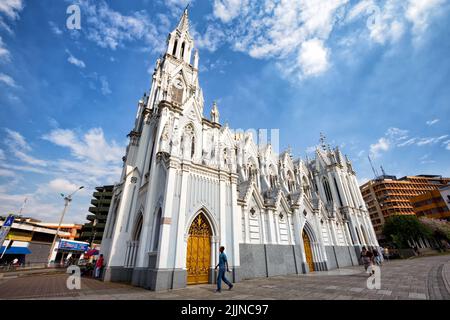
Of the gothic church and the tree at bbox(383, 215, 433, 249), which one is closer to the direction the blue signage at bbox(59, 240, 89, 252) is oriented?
the gothic church

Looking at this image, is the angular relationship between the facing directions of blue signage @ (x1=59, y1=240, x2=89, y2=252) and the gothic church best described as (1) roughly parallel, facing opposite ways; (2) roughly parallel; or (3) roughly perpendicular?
roughly perpendicular

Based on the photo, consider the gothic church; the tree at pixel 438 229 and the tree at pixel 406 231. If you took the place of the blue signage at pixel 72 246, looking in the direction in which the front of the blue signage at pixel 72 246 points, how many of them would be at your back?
0

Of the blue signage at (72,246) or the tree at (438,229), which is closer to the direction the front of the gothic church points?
the blue signage

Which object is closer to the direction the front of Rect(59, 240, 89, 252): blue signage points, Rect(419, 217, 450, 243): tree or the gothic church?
the gothic church

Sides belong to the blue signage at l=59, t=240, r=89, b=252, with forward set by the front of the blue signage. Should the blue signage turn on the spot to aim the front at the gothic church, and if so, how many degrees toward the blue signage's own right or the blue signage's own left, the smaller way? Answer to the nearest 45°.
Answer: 0° — it already faces it

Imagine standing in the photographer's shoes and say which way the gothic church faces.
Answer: facing the viewer and to the left of the viewer

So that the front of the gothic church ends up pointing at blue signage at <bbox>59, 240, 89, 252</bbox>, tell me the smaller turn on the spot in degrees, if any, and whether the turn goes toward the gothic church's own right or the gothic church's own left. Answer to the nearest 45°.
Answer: approximately 90° to the gothic church's own right

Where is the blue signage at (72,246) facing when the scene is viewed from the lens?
facing the viewer

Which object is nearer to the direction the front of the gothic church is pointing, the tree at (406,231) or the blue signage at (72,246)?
the blue signage

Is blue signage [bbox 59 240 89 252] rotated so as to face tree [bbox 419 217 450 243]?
no

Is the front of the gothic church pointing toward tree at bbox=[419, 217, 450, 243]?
no

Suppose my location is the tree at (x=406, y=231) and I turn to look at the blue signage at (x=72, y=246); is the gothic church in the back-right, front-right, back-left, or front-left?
front-left

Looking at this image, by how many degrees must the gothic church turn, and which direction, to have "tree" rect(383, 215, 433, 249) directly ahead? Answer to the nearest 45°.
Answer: approximately 180°
